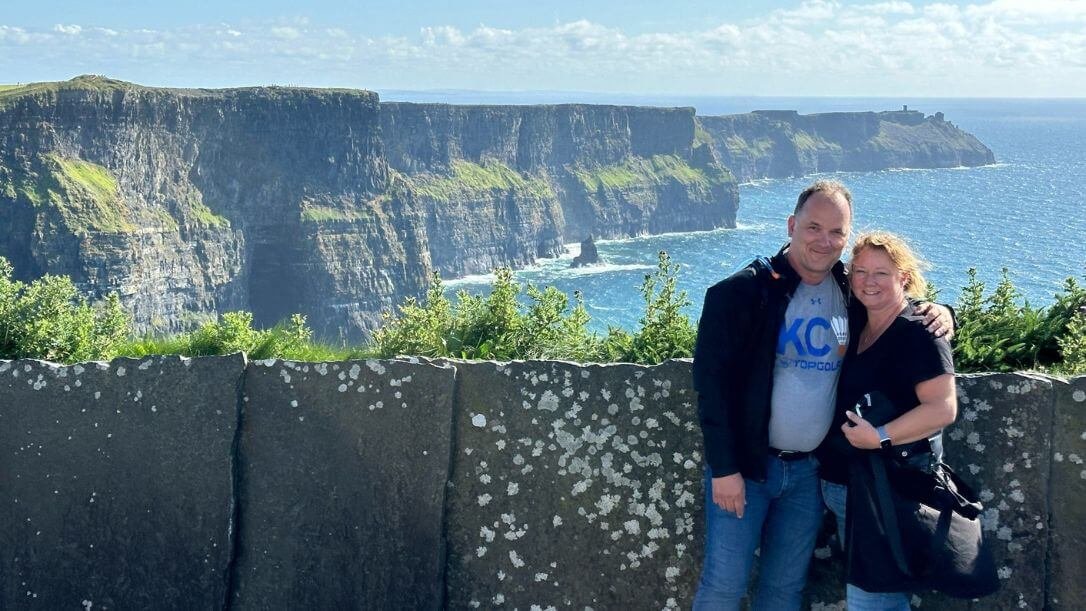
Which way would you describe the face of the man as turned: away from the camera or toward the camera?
toward the camera

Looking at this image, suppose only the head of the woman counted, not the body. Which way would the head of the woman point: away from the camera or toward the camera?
toward the camera

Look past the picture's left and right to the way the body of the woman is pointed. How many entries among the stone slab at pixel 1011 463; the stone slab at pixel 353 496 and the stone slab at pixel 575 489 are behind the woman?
1

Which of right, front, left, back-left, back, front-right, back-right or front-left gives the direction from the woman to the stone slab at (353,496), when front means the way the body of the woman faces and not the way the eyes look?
front-right

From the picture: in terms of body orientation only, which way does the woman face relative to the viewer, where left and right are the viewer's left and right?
facing the viewer and to the left of the viewer

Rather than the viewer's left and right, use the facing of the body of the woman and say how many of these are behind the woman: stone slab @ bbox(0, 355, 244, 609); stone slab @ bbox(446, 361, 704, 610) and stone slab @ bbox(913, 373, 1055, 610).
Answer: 1

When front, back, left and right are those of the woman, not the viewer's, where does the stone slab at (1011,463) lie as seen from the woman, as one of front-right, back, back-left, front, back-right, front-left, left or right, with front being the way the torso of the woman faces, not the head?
back

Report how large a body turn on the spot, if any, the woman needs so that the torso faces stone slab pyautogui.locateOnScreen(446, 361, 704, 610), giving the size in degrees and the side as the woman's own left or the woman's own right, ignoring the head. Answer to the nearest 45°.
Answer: approximately 45° to the woman's own right

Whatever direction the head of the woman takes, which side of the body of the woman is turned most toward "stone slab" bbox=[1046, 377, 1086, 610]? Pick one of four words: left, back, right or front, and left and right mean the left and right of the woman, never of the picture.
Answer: back

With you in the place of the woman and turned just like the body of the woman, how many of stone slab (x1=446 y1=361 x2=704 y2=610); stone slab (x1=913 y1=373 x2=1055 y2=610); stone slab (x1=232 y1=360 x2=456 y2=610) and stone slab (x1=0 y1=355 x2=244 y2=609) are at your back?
1
